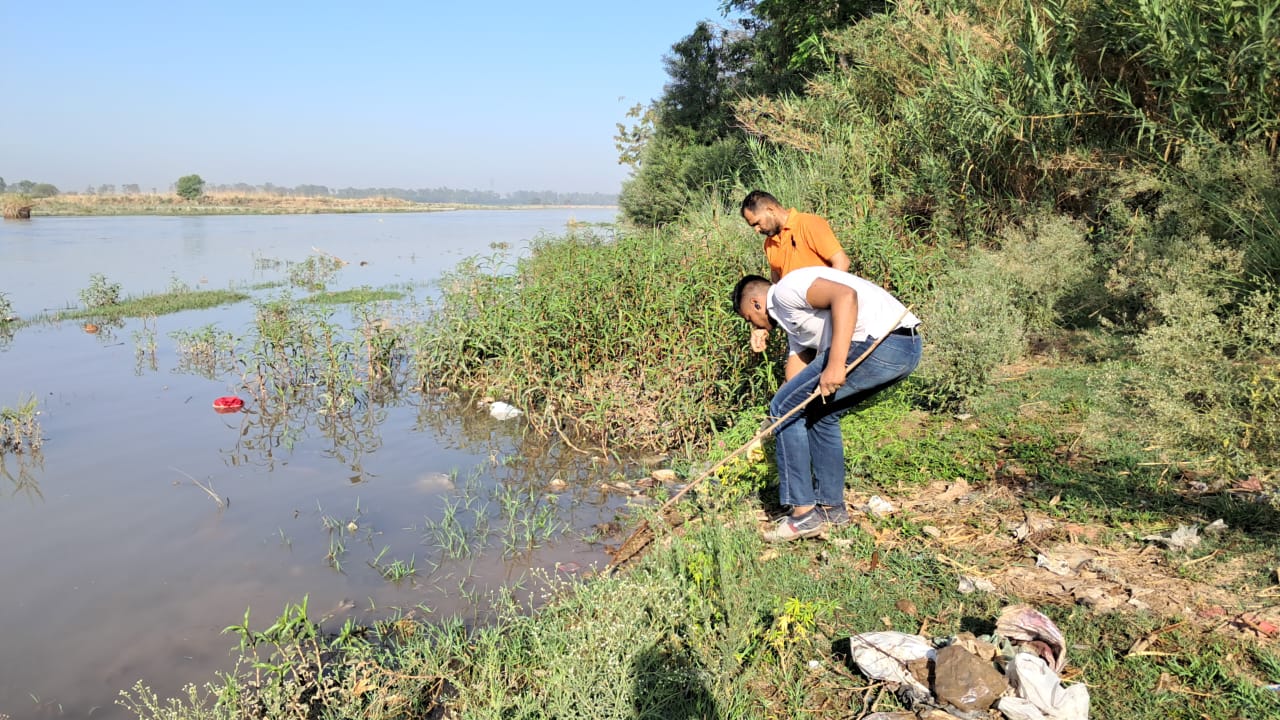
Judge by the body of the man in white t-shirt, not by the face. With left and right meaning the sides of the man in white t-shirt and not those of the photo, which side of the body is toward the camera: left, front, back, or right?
left

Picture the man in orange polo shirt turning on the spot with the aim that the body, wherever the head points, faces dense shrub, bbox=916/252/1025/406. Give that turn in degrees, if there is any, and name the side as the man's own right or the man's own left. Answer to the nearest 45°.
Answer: approximately 180°

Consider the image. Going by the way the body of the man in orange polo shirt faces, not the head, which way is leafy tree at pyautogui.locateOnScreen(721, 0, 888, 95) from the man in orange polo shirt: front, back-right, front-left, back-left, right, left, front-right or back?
back-right

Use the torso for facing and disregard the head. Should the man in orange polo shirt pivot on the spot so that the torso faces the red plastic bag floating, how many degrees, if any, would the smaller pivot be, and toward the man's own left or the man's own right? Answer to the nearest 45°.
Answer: approximately 45° to the man's own right

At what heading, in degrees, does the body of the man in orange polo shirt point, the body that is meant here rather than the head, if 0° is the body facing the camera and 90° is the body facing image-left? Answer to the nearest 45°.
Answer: approximately 45°

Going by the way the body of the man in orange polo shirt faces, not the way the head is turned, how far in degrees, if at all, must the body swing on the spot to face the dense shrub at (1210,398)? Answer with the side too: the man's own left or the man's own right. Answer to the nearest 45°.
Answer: approximately 90° to the man's own left

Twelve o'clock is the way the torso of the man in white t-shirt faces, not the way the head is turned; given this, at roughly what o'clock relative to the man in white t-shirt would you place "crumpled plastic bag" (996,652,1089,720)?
The crumpled plastic bag is roughly at 8 o'clock from the man in white t-shirt.

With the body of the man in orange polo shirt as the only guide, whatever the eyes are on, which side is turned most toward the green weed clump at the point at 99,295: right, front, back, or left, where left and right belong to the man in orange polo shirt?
right

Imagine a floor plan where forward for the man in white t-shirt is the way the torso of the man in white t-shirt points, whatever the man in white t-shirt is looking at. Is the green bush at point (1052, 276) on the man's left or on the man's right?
on the man's right

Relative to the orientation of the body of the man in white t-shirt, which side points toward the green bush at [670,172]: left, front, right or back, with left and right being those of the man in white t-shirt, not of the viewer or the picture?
right

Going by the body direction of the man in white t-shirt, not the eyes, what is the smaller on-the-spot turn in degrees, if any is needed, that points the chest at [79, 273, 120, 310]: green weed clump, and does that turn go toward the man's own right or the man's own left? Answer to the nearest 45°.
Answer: approximately 45° to the man's own right
